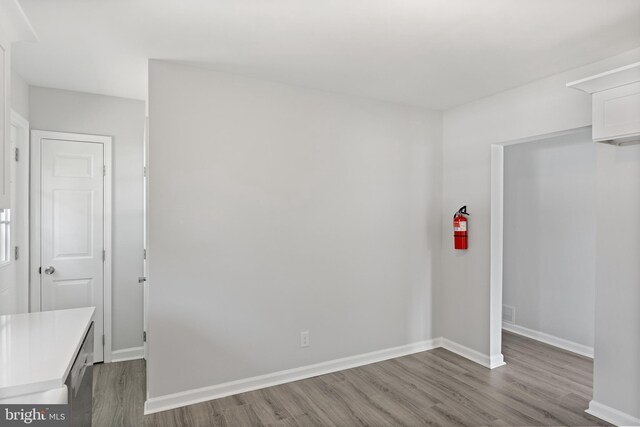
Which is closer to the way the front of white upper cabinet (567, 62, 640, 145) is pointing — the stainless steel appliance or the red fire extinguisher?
the stainless steel appliance

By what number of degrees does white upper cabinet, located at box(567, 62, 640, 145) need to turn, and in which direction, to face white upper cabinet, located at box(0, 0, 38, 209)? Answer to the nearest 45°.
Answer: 0° — it already faces it

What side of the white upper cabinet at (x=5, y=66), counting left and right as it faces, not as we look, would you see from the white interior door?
left

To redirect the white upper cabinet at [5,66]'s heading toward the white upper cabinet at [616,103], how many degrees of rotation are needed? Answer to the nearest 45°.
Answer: approximately 45° to its right

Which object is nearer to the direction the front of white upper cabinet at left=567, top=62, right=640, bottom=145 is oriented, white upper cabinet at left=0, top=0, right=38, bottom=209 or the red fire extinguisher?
the white upper cabinet

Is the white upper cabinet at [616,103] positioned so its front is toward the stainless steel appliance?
yes

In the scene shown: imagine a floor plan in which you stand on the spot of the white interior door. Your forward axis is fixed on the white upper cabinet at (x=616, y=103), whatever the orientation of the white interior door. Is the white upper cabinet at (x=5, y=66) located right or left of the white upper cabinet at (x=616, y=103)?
right

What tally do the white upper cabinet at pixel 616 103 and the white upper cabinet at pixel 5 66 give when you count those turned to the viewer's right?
1

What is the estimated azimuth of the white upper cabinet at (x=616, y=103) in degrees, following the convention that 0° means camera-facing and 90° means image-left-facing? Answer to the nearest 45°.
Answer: approximately 45°

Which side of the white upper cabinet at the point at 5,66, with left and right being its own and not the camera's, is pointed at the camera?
right

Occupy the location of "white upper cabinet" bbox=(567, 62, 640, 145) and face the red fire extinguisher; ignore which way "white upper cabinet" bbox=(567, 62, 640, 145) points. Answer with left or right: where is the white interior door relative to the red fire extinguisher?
left
